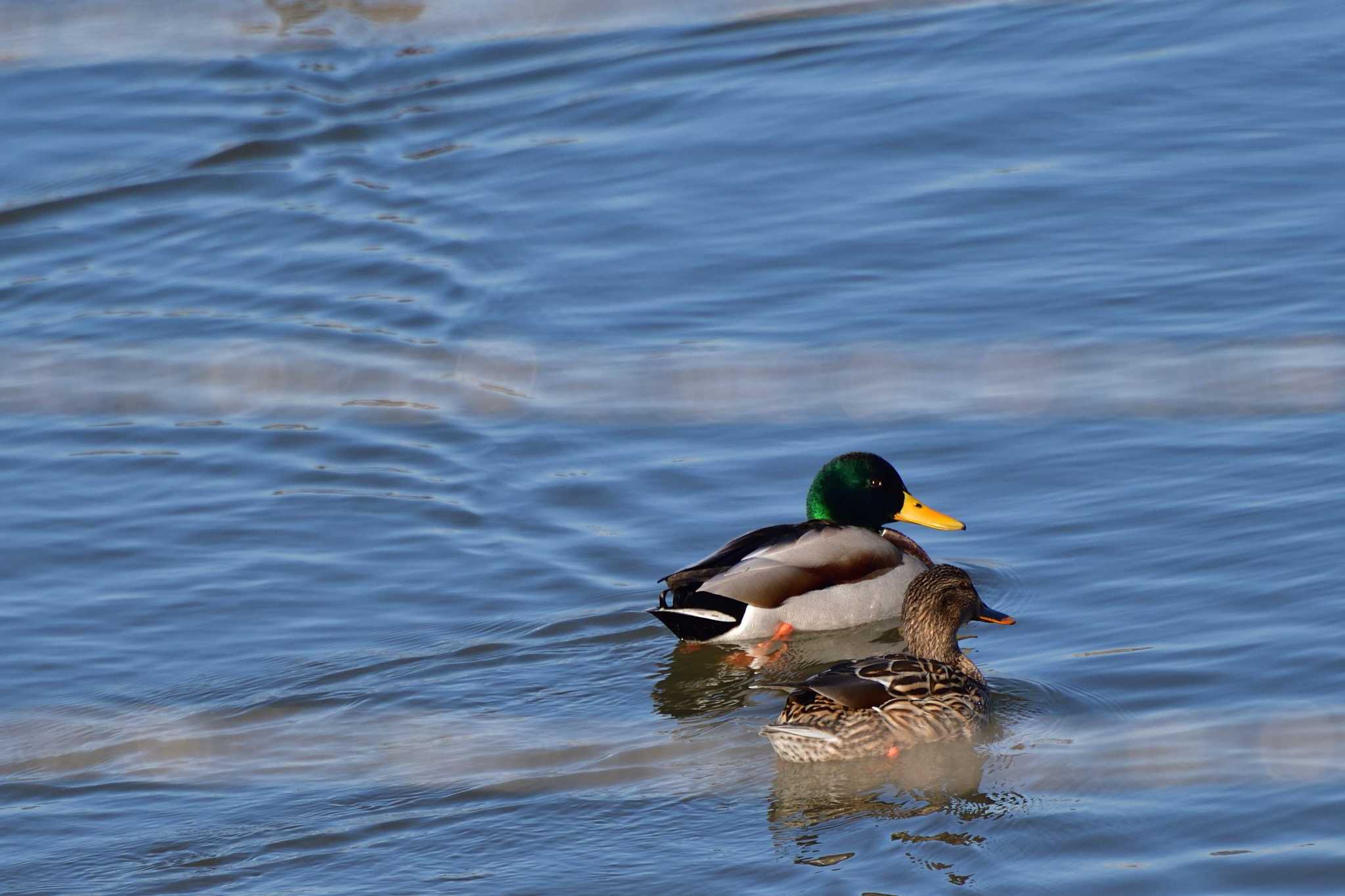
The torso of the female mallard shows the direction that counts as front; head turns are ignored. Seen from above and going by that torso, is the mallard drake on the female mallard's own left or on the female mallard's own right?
on the female mallard's own left

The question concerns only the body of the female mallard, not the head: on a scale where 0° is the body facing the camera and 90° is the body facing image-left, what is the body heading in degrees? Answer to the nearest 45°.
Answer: approximately 225°
